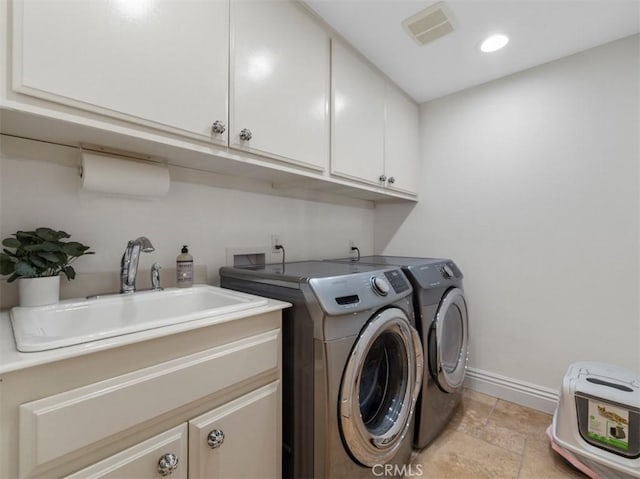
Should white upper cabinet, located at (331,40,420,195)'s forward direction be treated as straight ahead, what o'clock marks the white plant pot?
The white plant pot is roughly at 3 o'clock from the white upper cabinet.

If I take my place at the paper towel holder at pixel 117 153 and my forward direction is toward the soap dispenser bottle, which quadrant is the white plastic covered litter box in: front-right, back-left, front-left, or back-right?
front-right

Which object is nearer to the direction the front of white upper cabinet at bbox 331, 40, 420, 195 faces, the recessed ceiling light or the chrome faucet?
the recessed ceiling light

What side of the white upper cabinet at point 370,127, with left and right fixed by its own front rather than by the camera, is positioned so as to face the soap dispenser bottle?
right

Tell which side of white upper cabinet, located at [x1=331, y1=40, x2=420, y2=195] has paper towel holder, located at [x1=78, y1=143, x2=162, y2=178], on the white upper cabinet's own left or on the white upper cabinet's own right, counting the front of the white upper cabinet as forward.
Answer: on the white upper cabinet's own right

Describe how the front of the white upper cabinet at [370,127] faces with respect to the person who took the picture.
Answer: facing the viewer and to the right of the viewer

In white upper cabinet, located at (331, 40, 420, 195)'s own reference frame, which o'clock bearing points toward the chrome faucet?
The chrome faucet is roughly at 3 o'clock from the white upper cabinet.

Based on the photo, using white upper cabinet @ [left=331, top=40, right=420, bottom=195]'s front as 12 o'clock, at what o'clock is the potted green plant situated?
The potted green plant is roughly at 3 o'clock from the white upper cabinet.

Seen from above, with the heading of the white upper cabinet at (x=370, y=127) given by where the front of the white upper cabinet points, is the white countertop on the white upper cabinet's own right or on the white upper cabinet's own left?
on the white upper cabinet's own right

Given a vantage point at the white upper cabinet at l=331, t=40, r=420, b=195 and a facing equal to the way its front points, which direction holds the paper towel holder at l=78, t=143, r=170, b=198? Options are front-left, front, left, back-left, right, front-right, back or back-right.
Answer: right

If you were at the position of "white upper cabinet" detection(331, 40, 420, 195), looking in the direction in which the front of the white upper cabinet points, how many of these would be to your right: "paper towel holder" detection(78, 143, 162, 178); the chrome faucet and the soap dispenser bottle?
3
